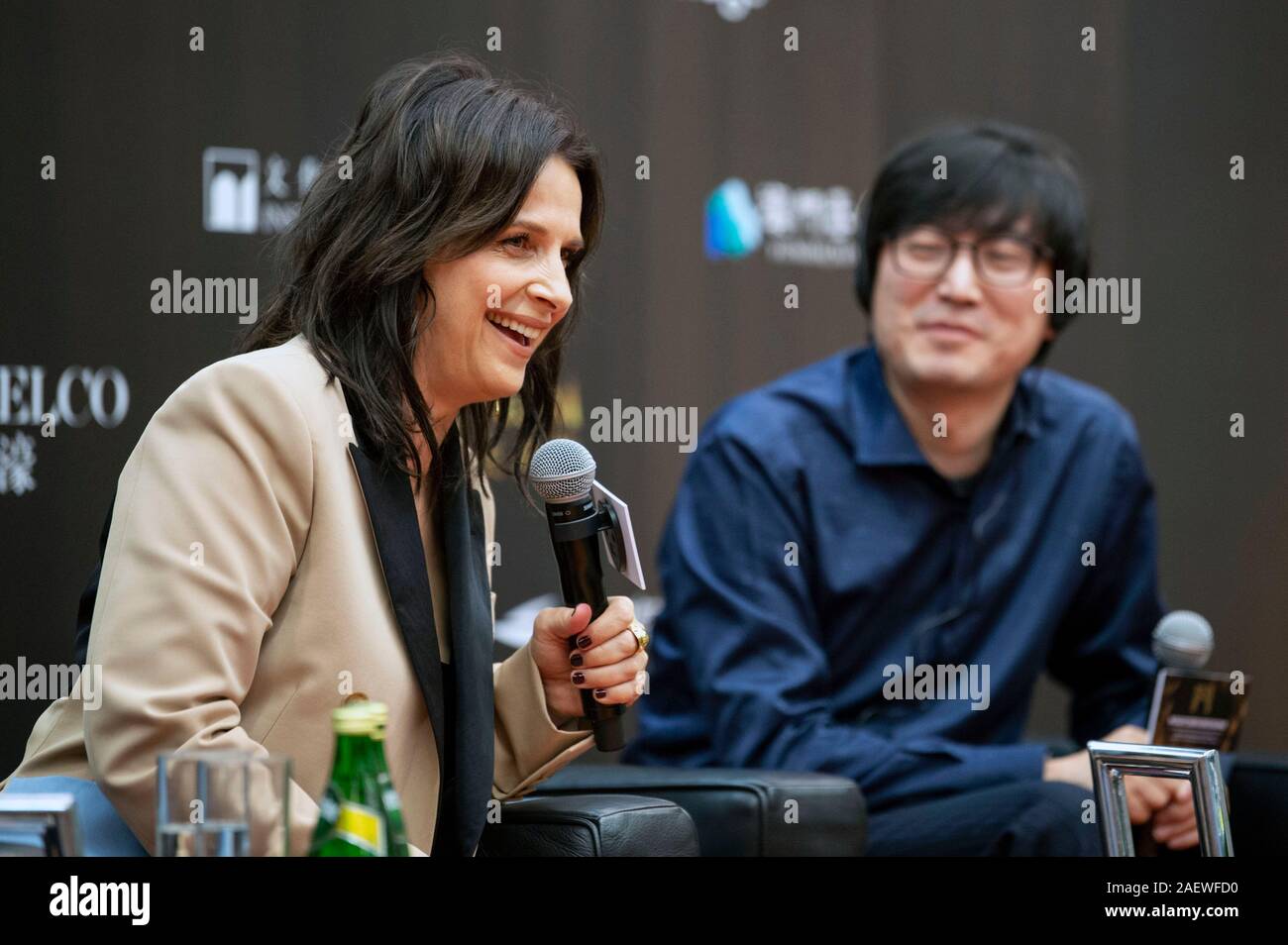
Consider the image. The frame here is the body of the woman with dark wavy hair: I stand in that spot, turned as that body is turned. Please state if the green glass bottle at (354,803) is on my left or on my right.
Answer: on my right

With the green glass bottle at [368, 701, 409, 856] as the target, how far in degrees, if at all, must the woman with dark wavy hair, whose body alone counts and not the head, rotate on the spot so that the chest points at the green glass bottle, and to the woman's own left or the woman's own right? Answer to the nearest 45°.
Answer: approximately 45° to the woman's own right

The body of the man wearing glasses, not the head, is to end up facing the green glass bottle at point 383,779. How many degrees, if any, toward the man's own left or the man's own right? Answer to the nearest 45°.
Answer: approximately 45° to the man's own right

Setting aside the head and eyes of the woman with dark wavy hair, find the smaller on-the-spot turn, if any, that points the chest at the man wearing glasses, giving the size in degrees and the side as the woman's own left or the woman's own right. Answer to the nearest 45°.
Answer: approximately 90° to the woman's own left

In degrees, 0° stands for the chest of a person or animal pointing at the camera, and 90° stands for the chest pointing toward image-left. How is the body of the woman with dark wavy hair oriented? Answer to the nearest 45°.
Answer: approximately 315°

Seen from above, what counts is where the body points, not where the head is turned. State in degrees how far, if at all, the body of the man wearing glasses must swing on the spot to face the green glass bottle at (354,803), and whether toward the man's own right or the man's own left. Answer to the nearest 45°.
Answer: approximately 45° to the man's own right
